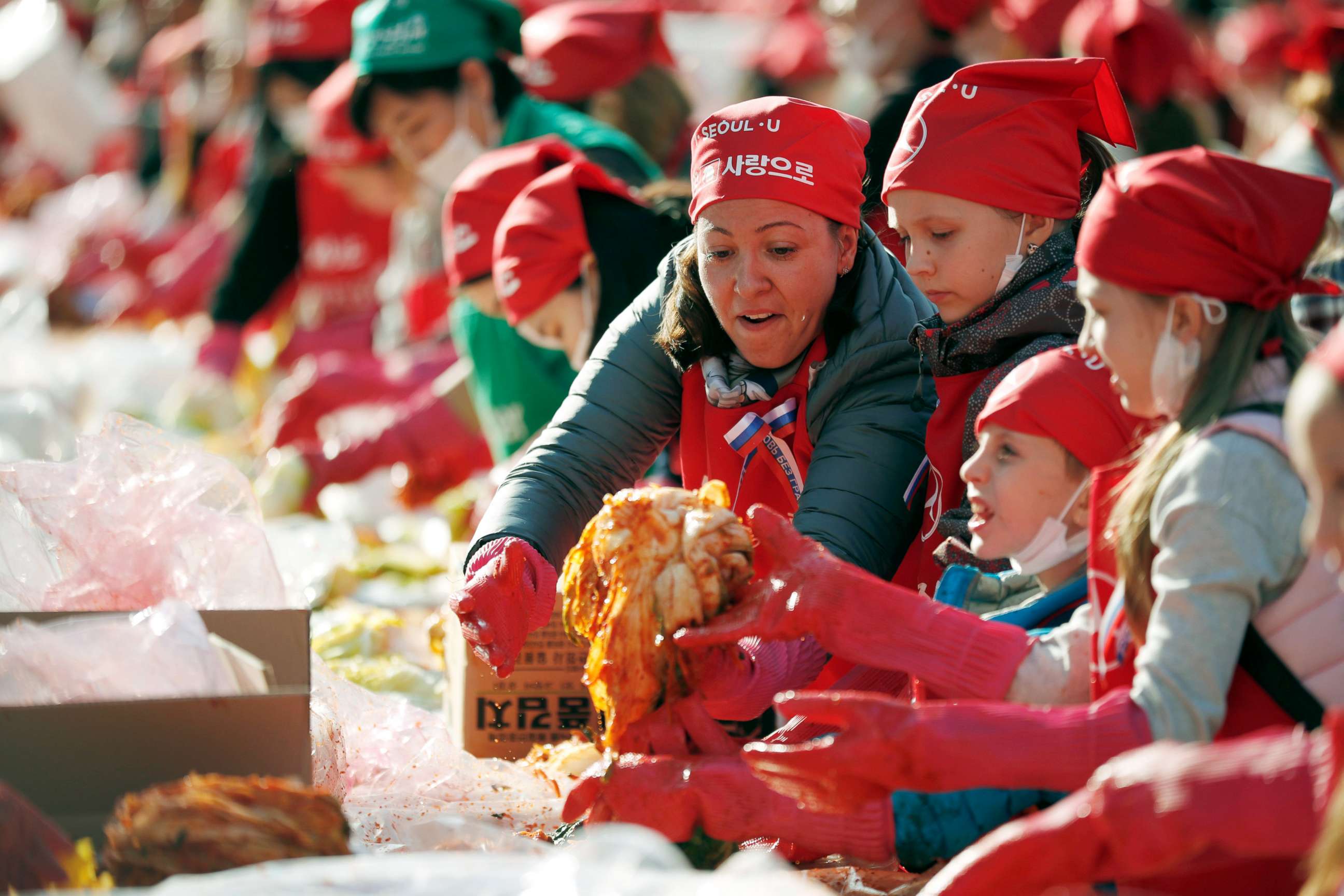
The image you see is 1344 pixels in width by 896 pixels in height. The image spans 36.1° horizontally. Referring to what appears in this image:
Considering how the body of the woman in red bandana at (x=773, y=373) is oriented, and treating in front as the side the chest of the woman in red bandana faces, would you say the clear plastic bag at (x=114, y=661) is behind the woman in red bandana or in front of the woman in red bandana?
in front

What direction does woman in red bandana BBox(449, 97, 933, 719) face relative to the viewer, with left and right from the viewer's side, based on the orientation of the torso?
facing the viewer and to the left of the viewer

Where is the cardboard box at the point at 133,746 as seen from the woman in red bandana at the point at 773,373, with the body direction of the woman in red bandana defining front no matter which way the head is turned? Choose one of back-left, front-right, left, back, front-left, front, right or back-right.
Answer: front

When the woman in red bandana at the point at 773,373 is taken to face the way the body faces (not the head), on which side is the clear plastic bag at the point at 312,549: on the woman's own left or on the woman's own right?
on the woman's own right
